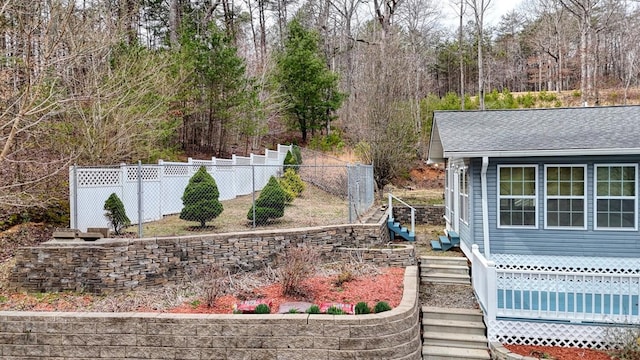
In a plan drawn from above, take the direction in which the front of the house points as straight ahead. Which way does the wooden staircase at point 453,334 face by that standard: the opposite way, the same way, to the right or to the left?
the same way

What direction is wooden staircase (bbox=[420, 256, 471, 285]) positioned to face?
toward the camera

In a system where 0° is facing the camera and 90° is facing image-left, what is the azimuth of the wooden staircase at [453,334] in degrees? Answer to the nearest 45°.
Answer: approximately 0°

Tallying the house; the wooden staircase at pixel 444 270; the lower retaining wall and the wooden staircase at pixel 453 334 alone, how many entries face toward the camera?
4

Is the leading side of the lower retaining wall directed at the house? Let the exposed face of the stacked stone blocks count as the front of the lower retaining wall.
no

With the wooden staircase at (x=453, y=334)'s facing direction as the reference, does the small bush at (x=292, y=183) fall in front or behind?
behind

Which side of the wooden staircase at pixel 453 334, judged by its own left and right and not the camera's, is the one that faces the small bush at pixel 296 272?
right

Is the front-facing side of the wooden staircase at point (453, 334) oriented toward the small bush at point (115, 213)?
no

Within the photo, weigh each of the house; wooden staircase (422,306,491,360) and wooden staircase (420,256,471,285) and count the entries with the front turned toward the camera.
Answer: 3

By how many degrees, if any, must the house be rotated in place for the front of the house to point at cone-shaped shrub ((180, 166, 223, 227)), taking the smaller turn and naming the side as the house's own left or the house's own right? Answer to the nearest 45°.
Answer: approximately 90° to the house's own right
